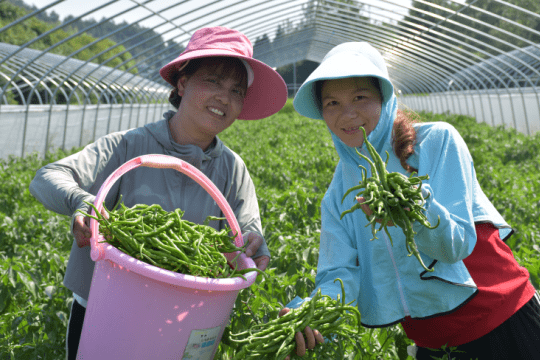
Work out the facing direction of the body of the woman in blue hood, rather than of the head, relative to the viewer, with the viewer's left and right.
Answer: facing the viewer and to the left of the viewer

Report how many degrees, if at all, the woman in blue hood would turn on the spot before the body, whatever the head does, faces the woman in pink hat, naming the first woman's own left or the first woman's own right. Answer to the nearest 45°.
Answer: approximately 45° to the first woman's own right

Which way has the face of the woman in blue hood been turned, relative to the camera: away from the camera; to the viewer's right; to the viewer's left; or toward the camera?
toward the camera

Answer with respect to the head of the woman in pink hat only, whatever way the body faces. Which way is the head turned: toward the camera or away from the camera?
toward the camera
